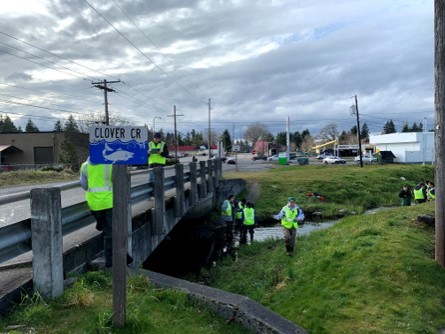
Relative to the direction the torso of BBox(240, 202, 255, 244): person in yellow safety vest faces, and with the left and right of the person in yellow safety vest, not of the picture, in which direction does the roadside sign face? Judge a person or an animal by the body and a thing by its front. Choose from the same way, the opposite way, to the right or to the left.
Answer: the opposite way

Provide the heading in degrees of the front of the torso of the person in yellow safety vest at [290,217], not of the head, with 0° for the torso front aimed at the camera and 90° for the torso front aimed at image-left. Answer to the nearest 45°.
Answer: approximately 0°

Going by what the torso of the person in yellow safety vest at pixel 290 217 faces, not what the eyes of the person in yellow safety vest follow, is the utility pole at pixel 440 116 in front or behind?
in front

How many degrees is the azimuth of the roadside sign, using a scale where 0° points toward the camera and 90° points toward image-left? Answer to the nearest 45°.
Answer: approximately 0°

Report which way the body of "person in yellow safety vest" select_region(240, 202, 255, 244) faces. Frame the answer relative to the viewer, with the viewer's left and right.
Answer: facing away from the viewer

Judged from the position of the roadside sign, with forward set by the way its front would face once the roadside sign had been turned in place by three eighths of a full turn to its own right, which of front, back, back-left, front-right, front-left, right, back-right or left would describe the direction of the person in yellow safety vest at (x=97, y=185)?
front-right

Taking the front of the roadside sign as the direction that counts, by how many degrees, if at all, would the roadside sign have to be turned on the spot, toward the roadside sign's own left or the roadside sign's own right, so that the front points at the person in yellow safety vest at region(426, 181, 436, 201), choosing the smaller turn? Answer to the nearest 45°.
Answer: approximately 135° to the roadside sign's own left

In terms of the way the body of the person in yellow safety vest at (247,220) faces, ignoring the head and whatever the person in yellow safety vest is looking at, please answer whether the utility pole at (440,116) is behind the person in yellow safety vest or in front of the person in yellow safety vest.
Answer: behind

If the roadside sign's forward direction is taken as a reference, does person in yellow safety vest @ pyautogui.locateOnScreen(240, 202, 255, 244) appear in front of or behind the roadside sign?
behind
